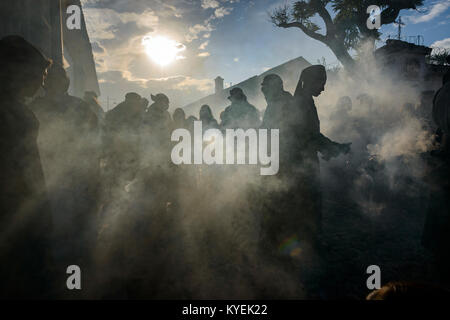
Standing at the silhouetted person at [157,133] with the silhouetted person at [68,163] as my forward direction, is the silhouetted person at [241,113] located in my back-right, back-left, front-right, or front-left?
back-left

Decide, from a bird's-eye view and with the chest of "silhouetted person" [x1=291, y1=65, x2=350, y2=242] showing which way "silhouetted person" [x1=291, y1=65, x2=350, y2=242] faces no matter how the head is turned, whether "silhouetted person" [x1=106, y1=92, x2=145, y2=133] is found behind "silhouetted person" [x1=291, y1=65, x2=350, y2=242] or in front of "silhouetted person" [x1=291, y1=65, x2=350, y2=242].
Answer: behind

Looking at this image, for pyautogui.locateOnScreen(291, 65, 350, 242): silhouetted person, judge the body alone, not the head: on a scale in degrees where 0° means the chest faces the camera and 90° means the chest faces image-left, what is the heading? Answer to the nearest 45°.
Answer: approximately 270°

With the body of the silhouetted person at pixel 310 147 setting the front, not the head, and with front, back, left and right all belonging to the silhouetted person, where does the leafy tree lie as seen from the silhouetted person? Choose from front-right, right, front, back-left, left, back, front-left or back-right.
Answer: left

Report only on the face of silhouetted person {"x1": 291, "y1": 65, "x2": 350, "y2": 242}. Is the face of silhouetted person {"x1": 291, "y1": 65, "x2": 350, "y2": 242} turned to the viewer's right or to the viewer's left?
to the viewer's right
